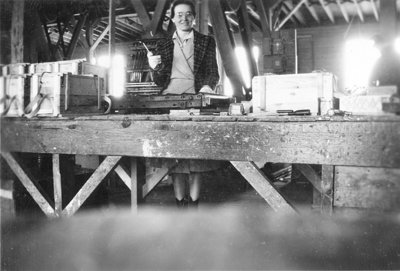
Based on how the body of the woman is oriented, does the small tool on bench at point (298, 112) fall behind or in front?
in front

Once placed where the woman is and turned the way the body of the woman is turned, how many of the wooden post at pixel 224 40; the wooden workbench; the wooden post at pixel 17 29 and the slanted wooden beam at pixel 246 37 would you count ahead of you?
1

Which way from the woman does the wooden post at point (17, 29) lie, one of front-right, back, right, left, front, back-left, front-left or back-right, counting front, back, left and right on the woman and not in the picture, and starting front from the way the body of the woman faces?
back-right

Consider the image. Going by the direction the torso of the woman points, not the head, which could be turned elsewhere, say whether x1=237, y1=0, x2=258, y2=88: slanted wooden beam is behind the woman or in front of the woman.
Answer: behind

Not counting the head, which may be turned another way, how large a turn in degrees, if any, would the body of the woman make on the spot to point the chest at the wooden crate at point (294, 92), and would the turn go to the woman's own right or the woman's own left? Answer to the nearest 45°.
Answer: approximately 45° to the woman's own left

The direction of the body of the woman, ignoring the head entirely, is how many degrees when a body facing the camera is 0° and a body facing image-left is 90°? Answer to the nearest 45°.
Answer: approximately 0°

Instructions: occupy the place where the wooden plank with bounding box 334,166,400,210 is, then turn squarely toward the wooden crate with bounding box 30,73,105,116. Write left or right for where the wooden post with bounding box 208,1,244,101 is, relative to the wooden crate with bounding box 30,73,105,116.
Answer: right
